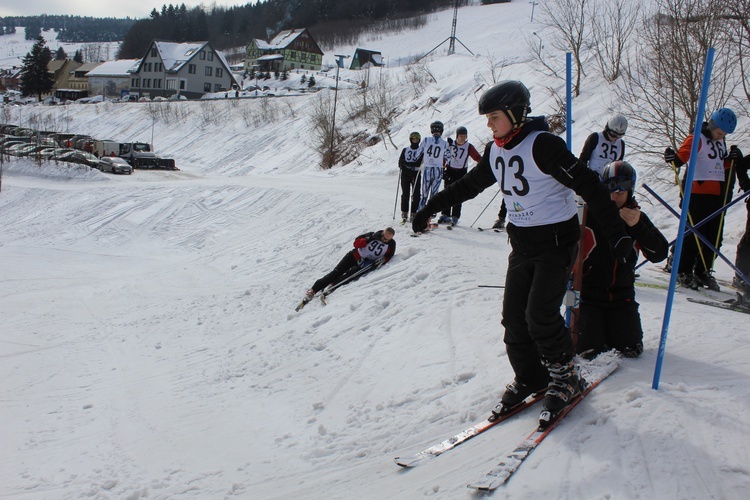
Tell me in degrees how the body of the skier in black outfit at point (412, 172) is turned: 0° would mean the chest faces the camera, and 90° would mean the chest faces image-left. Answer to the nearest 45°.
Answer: approximately 0°

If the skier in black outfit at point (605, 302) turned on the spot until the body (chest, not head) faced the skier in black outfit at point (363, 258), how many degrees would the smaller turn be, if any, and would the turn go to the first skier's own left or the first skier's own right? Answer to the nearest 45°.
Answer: approximately 135° to the first skier's own right

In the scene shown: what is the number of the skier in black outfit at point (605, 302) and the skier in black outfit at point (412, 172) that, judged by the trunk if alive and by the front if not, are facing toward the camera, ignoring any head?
2

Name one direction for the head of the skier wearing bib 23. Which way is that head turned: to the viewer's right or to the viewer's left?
to the viewer's left

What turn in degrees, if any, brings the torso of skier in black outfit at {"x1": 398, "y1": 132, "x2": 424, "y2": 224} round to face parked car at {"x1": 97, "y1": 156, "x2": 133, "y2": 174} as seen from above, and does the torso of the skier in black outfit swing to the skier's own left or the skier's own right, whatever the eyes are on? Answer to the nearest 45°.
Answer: approximately 135° to the skier's own right
